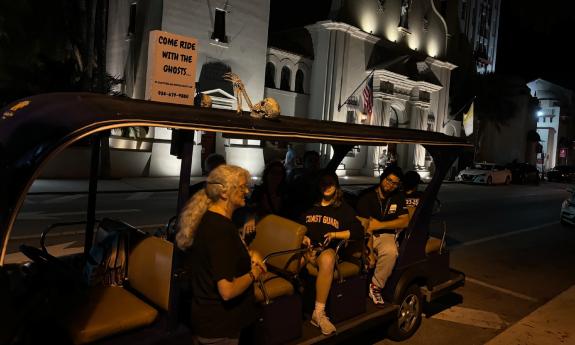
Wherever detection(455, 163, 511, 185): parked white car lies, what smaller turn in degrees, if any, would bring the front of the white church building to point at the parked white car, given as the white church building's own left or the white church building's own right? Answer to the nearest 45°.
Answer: approximately 45° to the white church building's own left

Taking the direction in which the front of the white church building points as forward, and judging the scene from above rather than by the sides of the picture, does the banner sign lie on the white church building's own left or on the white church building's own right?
on the white church building's own right

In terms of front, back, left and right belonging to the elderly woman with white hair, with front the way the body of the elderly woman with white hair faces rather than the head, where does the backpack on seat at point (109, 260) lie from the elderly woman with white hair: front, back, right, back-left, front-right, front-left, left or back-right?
back-left

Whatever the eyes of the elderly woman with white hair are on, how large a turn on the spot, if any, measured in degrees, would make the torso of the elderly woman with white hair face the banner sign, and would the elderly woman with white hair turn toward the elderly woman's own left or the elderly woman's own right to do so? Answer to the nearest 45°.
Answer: approximately 90° to the elderly woman's own left

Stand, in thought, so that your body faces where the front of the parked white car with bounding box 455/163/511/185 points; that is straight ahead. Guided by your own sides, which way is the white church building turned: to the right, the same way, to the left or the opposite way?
to the left

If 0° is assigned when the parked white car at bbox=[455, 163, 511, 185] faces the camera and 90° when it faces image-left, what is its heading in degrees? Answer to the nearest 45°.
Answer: approximately 45°

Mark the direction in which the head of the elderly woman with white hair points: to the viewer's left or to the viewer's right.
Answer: to the viewer's right

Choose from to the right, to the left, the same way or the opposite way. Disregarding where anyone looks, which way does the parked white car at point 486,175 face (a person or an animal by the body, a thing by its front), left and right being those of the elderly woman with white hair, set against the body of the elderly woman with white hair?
the opposite way

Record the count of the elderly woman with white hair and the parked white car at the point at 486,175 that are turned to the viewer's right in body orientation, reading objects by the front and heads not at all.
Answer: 1

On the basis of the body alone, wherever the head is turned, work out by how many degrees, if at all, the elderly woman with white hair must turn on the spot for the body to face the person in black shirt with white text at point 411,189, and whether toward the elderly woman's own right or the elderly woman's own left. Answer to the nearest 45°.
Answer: approximately 45° to the elderly woman's own left

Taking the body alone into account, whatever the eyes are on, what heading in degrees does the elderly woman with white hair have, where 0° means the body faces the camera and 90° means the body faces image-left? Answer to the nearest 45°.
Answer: approximately 270°
